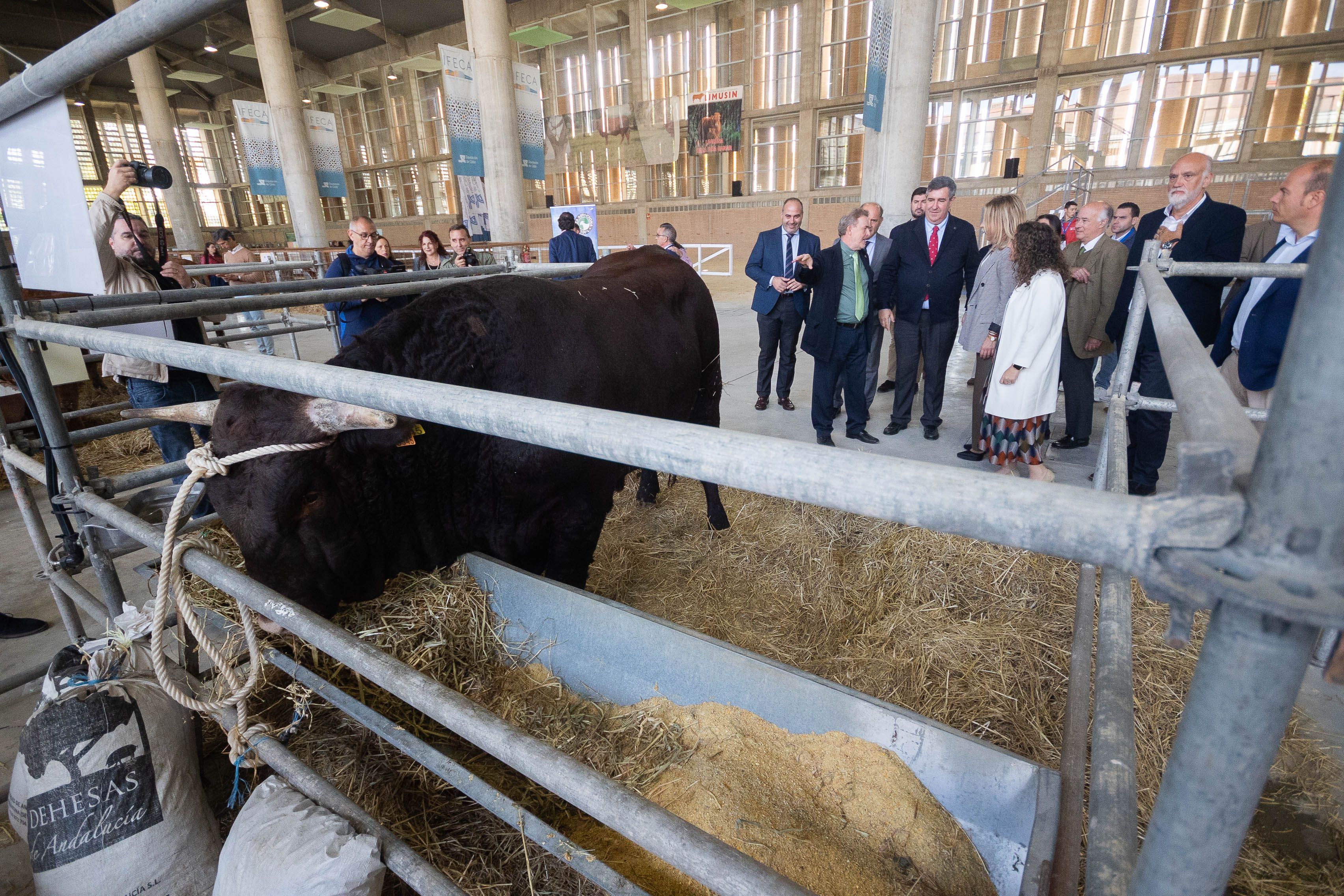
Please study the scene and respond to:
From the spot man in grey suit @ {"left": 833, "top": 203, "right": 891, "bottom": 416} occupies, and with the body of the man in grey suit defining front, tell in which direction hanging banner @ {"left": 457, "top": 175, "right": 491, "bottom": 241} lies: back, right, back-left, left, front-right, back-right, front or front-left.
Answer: right

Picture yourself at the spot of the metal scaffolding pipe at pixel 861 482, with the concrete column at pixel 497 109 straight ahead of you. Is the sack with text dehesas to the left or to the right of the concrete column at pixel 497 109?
left

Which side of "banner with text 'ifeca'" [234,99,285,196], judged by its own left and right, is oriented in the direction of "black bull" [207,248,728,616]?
front

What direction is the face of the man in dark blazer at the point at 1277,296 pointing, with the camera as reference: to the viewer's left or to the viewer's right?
to the viewer's left

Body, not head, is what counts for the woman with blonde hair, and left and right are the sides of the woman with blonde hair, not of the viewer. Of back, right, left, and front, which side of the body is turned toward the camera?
left

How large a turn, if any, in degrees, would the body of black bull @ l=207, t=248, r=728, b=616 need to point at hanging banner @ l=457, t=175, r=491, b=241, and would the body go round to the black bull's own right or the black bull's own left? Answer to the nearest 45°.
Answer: approximately 135° to the black bull's own right

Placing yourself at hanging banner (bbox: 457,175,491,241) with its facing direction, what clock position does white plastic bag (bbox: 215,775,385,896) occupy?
The white plastic bag is roughly at 12 o'clock from the hanging banner.

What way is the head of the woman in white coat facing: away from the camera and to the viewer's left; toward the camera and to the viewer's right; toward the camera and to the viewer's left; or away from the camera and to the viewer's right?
away from the camera and to the viewer's left

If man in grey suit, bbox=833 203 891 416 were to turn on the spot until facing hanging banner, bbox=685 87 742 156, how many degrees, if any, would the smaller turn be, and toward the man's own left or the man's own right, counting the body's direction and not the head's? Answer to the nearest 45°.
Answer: approximately 135° to the man's own right

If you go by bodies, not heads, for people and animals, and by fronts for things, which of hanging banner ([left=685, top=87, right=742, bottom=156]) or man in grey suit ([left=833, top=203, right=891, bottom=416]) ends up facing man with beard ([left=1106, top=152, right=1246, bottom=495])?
the hanging banner

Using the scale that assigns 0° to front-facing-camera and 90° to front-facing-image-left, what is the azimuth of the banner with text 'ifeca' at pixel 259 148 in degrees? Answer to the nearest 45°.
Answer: approximately 0°
